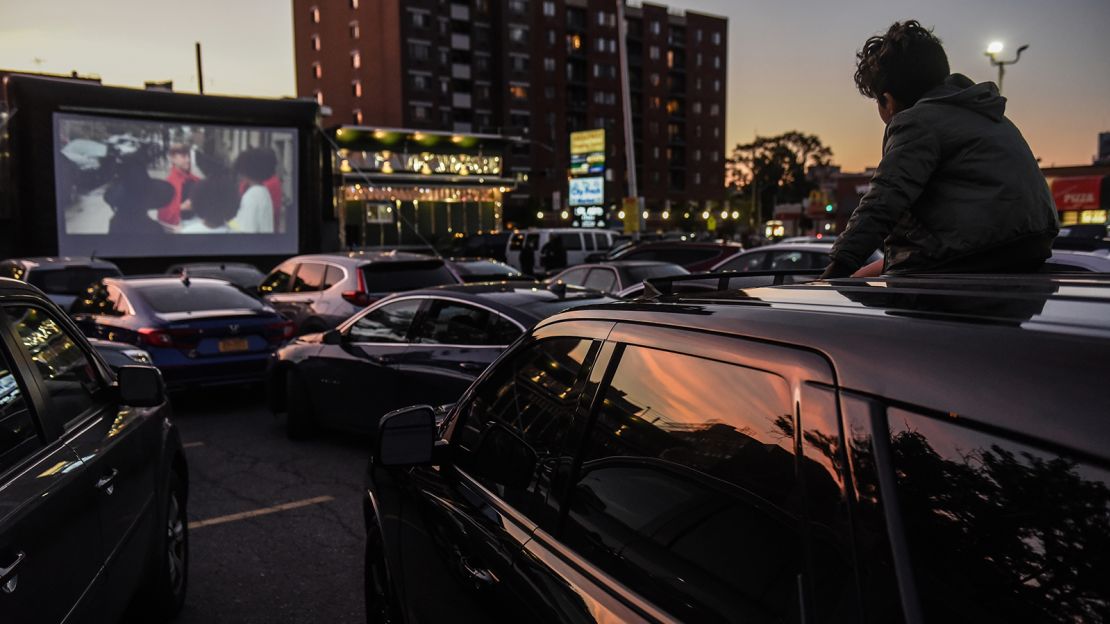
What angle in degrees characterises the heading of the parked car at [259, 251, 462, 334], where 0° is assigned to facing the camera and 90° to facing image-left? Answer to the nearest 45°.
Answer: approximately 135°

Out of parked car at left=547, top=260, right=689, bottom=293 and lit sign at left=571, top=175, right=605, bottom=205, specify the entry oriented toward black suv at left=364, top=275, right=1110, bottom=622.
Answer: the lit sign

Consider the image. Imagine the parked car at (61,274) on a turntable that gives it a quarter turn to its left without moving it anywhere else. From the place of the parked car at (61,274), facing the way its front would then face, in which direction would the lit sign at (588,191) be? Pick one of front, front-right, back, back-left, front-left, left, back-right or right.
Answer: back

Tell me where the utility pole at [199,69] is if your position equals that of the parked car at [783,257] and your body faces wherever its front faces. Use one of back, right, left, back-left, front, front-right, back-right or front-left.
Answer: front-right

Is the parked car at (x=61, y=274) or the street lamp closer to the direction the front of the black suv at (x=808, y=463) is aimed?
the parked car

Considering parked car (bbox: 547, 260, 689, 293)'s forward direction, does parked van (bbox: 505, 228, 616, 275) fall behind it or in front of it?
in front

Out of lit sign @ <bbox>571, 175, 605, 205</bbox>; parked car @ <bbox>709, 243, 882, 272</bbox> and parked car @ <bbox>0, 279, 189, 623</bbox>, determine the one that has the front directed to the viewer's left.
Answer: parked car @ <bbox>709, 243, 882, 272</bbox>

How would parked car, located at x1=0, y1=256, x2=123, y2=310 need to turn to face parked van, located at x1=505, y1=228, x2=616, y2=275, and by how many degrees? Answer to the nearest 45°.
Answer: approximately 90° to its right

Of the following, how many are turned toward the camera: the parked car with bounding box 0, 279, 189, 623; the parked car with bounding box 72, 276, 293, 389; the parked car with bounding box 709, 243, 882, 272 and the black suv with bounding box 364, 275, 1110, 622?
0

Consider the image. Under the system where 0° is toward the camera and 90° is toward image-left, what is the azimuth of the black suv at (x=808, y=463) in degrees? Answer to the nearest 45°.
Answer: approximately 135°

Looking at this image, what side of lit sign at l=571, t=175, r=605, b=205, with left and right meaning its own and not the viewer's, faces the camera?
front
